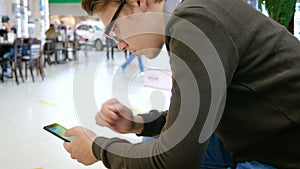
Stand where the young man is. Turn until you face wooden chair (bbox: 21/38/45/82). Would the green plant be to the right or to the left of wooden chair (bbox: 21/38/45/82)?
right

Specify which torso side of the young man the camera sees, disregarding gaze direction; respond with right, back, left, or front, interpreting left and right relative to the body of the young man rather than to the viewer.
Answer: left

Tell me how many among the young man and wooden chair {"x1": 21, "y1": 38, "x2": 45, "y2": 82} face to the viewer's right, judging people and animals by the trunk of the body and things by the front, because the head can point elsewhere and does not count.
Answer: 0

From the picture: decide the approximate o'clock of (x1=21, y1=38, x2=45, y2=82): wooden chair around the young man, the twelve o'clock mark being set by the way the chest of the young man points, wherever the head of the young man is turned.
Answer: The wooden chair is roughly at 2 o'clock from the young man.

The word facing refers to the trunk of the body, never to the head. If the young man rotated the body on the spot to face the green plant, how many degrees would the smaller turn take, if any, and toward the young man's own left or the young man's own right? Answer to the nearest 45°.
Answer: approximately 90° to the young man's own right

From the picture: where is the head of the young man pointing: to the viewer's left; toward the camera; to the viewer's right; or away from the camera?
to the viewer's left
